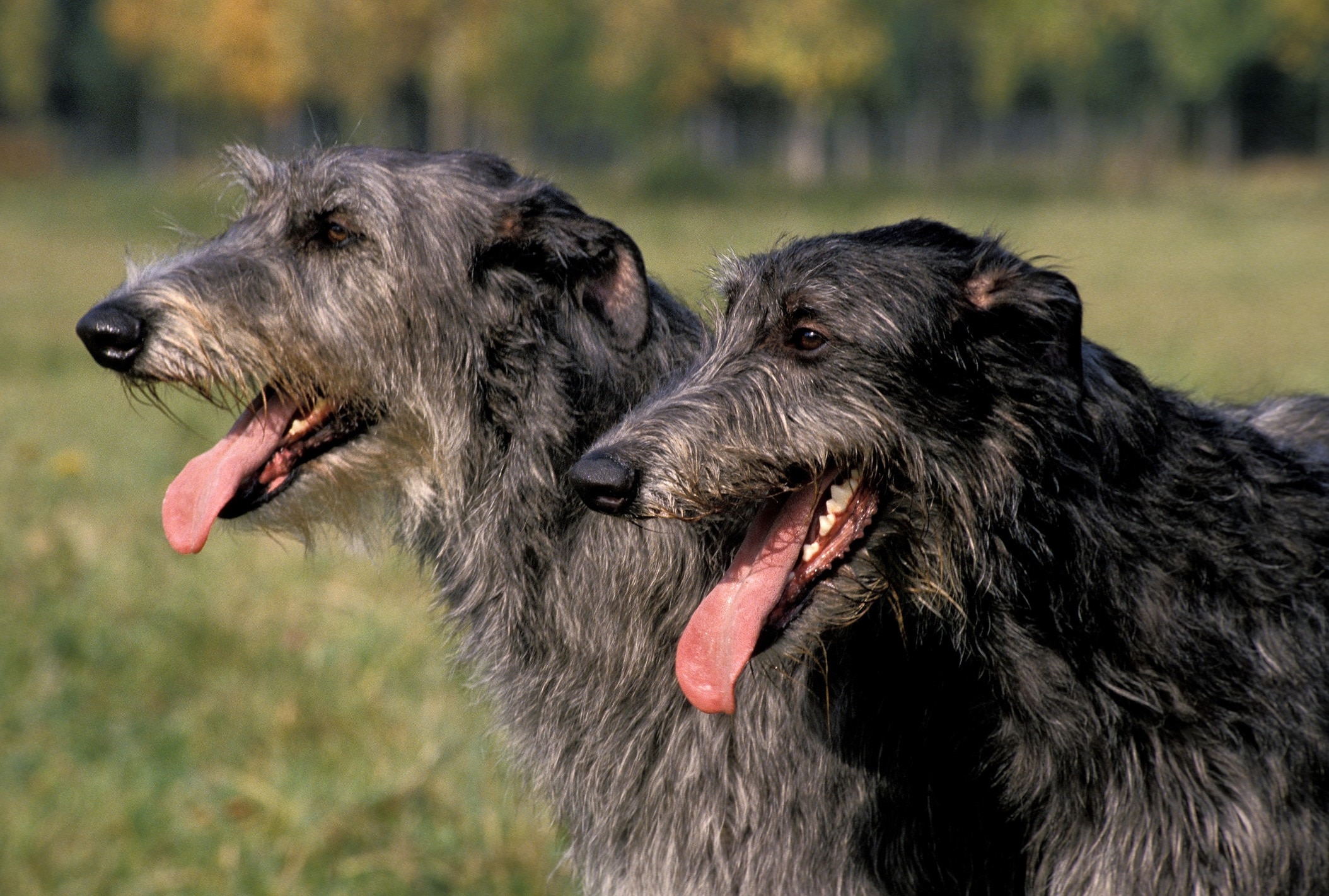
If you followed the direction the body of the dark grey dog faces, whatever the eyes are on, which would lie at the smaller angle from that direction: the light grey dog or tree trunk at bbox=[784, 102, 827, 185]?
the light grey dog

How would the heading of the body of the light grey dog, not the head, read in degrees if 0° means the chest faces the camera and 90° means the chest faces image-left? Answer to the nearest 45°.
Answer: approximately 90°

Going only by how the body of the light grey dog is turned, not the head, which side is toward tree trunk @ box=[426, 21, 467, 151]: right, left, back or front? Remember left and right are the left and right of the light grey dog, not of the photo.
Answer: right

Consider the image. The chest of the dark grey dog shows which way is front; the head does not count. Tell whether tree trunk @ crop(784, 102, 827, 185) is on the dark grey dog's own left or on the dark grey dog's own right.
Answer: on the dark grey dog's own right

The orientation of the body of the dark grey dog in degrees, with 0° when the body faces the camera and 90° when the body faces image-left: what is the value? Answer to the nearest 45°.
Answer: approximately 90°

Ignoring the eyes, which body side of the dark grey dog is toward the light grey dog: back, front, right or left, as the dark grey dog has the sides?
right

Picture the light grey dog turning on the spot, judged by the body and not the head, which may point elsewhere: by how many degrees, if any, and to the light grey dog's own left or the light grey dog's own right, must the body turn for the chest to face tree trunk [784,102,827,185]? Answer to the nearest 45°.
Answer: approximately 90° to the light grey dog's own right

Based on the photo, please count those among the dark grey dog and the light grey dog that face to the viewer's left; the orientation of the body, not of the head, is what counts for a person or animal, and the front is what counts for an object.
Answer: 2
